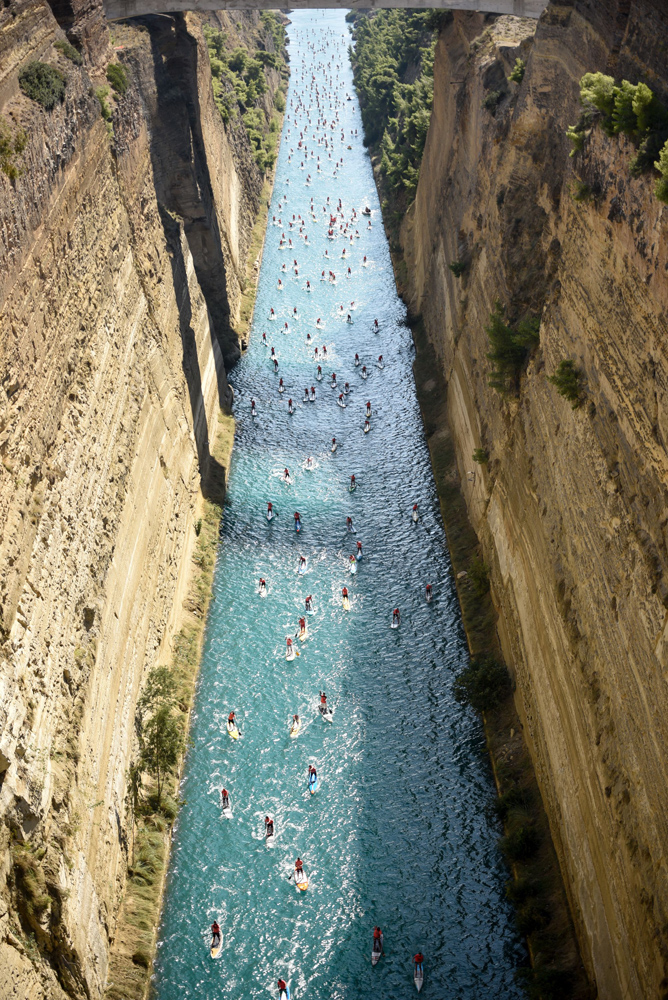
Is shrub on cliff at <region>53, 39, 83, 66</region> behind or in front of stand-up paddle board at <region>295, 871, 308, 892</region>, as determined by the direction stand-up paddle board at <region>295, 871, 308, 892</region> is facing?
behind

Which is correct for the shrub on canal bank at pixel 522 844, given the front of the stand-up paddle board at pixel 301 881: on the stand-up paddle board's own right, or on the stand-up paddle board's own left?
on the stand-up paddle board's own left

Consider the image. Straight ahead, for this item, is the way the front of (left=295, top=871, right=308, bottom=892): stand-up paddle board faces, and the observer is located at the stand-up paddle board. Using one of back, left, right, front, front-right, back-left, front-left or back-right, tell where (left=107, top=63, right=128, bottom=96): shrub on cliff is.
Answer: back

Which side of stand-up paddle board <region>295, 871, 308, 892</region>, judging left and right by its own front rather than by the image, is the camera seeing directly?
front

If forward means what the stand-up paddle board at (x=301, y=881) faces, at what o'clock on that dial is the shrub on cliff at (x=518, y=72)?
The shrub on cliff is roughly at 7 o'clock from the stand-up paddle board.

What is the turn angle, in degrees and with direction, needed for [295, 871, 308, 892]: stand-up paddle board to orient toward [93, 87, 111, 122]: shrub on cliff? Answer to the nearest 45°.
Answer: approximately 180°

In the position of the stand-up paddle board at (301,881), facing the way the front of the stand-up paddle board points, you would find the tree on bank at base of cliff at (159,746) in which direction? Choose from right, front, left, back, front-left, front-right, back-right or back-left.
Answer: back-right

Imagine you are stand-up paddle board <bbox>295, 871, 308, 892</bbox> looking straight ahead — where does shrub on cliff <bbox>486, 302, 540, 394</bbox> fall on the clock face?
The shrub on cliff is roughly at 7 o'clock from the stand-up paddle board.
